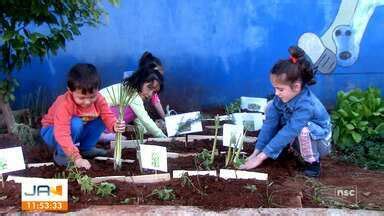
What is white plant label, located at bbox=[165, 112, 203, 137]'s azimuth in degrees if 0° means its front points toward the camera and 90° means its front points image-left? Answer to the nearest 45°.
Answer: approximately 0°

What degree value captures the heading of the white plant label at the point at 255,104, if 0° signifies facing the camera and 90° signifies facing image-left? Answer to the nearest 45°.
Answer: approximately 0°

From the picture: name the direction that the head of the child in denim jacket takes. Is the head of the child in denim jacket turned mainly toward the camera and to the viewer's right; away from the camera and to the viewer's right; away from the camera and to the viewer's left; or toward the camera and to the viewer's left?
toward the camera and to the viewer's left

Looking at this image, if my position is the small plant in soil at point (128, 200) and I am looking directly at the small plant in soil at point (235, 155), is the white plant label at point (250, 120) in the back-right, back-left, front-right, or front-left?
front-left

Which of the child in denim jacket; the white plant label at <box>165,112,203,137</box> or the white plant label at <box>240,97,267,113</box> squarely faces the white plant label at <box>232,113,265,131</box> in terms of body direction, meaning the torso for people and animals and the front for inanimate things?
the white plant label at <box>240,97,267,113</box>

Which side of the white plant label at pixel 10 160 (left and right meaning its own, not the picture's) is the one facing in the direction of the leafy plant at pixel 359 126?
left

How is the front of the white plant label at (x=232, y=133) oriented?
toward the camera

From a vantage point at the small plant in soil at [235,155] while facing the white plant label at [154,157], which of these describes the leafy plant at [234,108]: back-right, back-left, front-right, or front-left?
back-right

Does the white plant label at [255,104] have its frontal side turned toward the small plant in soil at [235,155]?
yes

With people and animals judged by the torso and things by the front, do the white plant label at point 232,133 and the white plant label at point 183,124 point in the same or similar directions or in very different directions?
same or similar directions

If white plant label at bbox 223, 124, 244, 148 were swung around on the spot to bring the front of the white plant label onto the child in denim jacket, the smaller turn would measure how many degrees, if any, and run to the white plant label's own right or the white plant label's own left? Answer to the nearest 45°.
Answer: approximately 90° to the white plant label's own left

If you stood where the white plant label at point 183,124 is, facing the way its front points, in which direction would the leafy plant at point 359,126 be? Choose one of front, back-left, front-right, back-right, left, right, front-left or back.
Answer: left

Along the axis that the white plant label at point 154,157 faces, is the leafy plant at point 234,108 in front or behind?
behind

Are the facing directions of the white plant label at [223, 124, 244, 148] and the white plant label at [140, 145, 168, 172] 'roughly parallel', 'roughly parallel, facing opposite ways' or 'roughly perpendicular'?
roughly parallel

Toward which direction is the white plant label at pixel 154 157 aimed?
toward the camera

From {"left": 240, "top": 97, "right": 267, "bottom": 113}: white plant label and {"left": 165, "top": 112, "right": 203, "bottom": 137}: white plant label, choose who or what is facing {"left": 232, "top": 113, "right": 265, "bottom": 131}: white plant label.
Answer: {"left": 240, "top": 97, "right": 267, "bottom": 113}: white plant label

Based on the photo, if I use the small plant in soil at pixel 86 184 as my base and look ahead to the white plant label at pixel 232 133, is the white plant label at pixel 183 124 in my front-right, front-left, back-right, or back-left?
front-left

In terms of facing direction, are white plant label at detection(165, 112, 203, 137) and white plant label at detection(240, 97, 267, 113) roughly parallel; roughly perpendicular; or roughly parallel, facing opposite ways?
roughly parallel

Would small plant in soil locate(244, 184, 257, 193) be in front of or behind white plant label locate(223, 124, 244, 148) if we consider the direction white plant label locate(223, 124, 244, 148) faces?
in front
